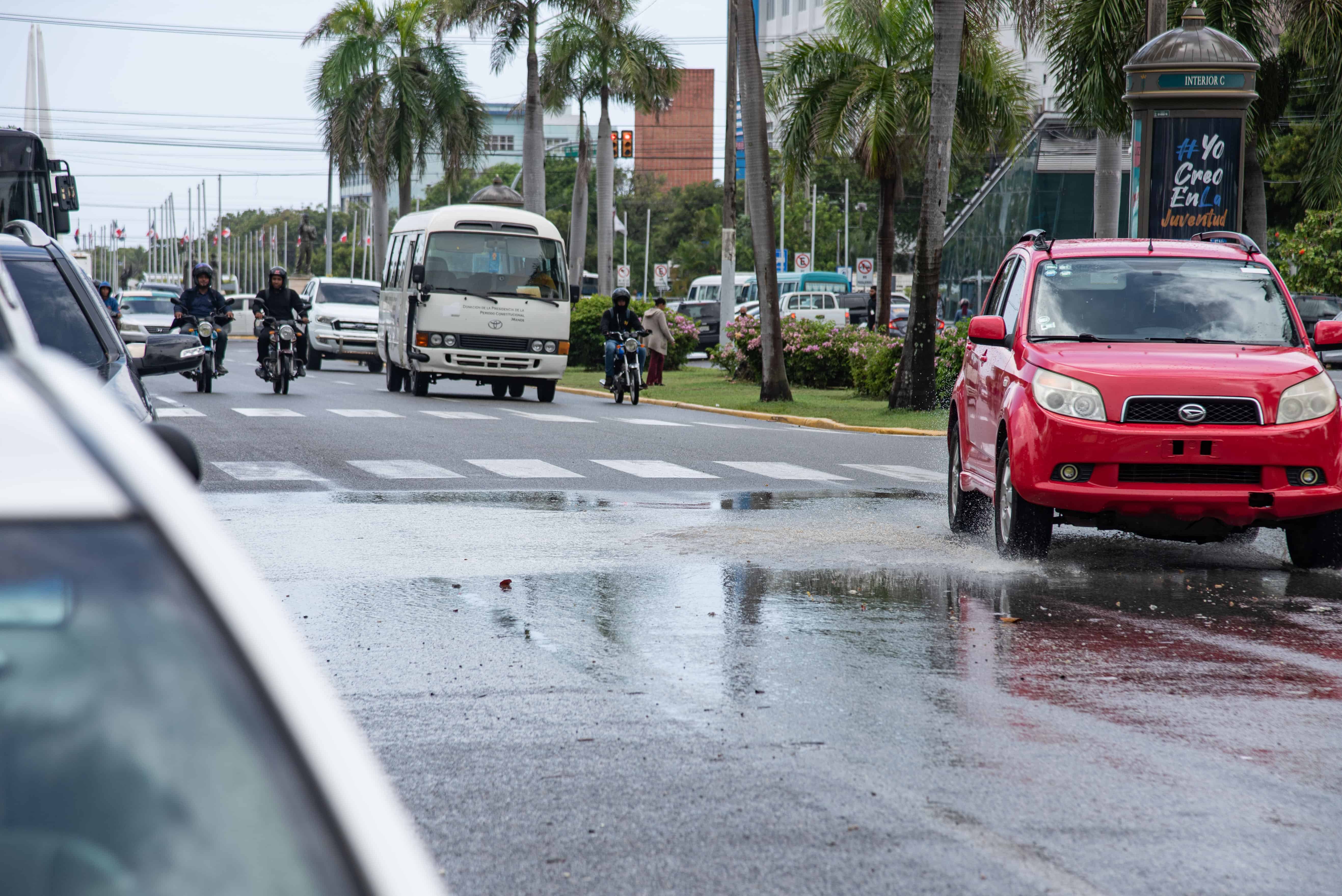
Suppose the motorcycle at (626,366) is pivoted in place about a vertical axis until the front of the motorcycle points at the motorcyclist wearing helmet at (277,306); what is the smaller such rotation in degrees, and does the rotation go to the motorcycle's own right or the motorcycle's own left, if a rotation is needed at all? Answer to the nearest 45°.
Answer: approximately 90° to the motorcycle's own right

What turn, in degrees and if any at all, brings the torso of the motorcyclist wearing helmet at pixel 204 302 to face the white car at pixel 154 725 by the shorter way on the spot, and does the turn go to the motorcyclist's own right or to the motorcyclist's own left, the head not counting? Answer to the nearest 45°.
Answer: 0° — they already face it

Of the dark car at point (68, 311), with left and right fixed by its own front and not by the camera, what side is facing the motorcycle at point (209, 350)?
back

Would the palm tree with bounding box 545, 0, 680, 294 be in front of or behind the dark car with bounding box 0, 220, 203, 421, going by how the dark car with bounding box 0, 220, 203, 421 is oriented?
behind

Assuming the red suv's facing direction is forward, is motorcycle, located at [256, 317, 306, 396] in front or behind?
behind

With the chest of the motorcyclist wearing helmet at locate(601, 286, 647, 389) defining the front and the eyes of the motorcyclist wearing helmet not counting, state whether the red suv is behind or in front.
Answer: in front

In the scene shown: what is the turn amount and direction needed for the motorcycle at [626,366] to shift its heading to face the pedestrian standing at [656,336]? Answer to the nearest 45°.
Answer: approximately 180°

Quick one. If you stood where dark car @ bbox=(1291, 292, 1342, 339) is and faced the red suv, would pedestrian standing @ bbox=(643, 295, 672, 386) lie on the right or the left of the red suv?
right

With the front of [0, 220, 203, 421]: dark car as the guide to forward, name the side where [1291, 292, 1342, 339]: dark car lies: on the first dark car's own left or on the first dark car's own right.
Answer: on the first dark car's own left

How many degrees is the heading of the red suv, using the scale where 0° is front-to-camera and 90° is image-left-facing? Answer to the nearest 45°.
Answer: approximately 0°

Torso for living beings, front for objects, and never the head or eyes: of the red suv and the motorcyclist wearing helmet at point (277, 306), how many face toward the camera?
2
